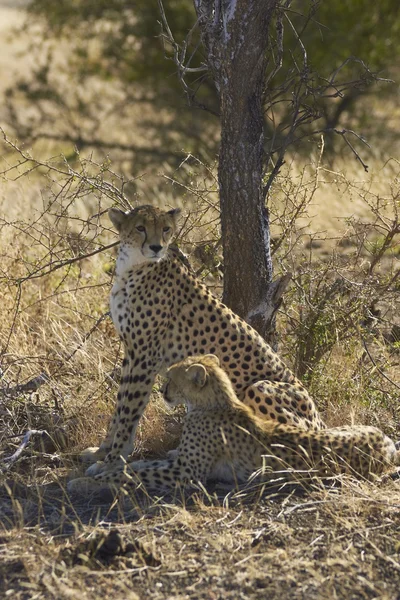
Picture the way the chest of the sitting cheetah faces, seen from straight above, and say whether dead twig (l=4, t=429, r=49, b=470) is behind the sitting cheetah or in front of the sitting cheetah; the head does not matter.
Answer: in front

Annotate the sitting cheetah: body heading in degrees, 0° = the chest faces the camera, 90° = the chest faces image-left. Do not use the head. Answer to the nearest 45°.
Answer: approximately 90°

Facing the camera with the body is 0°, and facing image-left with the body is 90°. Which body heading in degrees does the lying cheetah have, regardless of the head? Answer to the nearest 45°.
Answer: approximately 90°
